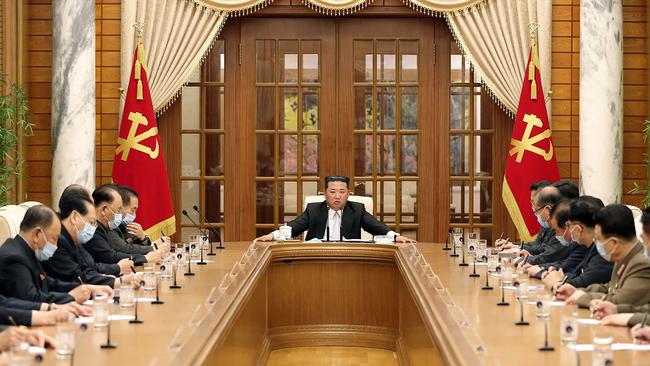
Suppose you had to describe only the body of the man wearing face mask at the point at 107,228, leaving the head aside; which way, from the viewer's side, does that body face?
to the viewer's right

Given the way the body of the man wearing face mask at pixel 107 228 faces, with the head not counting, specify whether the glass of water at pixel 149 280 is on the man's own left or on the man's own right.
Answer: on the man's own right

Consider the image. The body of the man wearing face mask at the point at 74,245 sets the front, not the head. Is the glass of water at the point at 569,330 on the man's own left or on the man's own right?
on the man's own right

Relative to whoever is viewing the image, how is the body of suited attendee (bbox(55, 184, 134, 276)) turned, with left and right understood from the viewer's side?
facing to the right of the viewer

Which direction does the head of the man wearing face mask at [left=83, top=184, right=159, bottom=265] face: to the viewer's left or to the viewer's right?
to the viewer's right

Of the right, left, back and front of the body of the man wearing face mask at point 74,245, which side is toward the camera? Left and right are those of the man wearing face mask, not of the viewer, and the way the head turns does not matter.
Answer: right

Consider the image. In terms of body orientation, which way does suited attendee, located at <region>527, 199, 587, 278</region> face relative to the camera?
to the viewer's left

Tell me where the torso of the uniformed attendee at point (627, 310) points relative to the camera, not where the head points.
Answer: to the viewer's left

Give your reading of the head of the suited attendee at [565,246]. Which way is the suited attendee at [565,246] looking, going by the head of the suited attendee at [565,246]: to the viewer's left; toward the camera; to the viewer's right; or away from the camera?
to the viewer's left

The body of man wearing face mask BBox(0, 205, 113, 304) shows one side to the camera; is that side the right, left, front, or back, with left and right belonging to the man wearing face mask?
right

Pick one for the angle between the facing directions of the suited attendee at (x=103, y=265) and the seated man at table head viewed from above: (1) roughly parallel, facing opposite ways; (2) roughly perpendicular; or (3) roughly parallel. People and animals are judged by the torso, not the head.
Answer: roughly perpendicular

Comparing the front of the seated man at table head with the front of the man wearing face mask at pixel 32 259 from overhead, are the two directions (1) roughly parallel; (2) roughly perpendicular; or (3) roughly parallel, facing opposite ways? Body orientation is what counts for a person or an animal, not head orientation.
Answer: roughly perpendicular

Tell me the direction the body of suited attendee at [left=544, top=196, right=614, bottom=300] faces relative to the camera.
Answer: to the viewer's left

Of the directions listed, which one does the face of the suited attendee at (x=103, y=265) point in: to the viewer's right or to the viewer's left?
to the viewer's right
